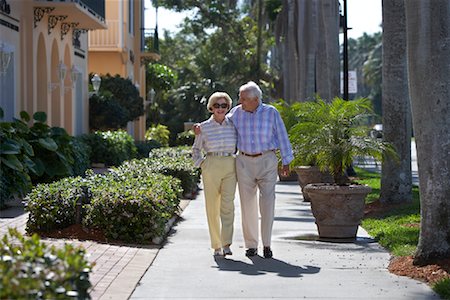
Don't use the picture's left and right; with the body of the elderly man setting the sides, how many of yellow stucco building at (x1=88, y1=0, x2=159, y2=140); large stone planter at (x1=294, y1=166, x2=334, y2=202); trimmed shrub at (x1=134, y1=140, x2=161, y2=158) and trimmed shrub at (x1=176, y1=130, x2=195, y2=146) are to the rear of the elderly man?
4

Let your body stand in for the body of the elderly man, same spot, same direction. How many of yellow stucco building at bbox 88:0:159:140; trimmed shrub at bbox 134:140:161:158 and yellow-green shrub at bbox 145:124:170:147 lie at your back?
3

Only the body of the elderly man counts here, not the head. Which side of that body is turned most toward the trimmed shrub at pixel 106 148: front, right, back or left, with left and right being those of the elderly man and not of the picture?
back

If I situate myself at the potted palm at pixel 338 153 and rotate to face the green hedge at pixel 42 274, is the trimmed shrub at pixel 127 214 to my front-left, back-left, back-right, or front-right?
front-right

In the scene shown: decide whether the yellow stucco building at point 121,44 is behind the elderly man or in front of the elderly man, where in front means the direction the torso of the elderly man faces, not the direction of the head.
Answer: behind

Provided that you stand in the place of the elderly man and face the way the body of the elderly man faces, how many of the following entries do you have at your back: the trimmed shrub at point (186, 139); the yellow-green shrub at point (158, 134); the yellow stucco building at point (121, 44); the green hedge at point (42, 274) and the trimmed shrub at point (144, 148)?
4

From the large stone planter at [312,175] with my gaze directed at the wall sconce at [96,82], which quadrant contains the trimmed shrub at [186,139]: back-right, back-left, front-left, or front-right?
front-right

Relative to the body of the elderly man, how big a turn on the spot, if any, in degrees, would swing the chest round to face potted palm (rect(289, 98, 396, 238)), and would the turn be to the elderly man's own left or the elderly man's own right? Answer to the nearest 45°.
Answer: approximately 135° to the elderly man's own left

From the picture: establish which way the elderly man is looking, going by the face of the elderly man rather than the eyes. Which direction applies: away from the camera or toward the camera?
toward the camera

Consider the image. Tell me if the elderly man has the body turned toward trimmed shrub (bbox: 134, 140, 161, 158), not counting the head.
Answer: no

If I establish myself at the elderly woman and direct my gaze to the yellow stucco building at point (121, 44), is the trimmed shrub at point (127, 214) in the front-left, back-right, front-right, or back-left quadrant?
front-left

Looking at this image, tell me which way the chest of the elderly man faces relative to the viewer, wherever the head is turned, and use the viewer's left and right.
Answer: facing the viewer

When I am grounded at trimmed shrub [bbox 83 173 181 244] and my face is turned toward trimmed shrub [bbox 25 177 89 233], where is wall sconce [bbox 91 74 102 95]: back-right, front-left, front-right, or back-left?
front-right

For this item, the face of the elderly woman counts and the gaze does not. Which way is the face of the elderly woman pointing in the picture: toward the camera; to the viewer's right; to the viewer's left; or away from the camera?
toward the camera

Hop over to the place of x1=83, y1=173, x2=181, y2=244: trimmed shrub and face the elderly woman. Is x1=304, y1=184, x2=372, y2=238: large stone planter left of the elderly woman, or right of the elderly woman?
left

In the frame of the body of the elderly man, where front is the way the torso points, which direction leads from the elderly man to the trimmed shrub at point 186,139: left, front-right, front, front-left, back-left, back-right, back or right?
back
